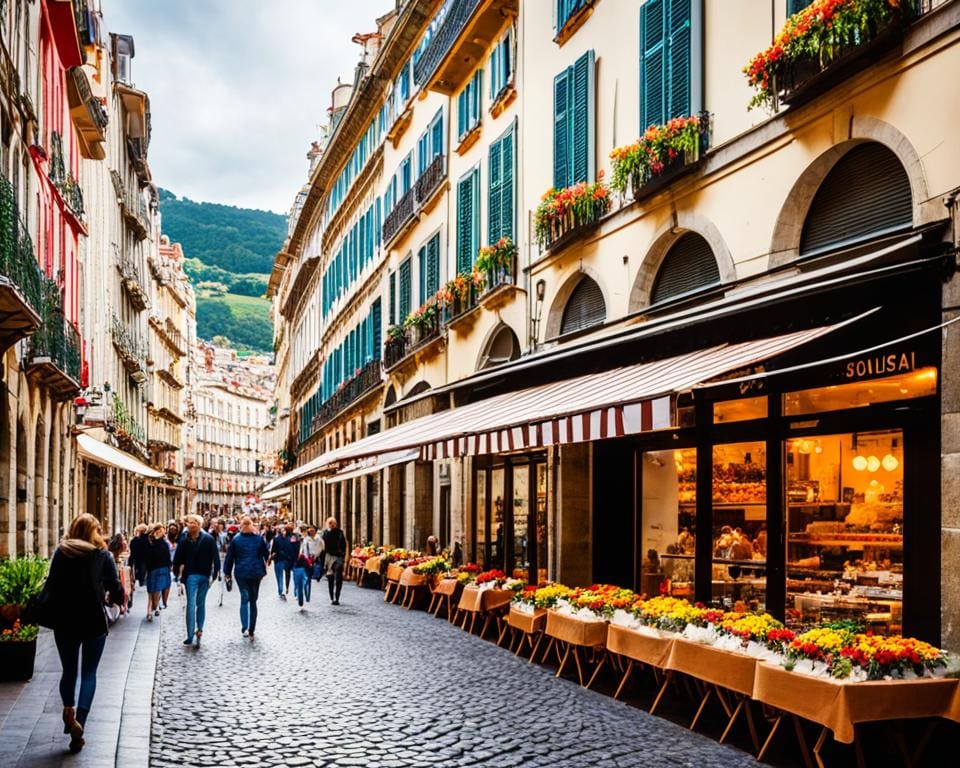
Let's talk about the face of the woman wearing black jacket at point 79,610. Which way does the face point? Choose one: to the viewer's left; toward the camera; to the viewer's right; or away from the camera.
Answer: away from the camera

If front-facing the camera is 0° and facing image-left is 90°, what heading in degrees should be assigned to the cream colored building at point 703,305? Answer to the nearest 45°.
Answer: approximately 45°

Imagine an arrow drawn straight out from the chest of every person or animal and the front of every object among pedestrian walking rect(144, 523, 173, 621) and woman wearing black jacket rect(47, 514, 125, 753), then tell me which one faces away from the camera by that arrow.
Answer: the woman wearing black jacket

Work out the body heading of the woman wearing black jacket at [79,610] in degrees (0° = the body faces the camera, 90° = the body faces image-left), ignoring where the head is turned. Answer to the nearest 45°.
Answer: approximately 180°

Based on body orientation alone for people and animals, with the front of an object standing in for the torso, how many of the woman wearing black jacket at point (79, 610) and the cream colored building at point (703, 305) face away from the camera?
1
